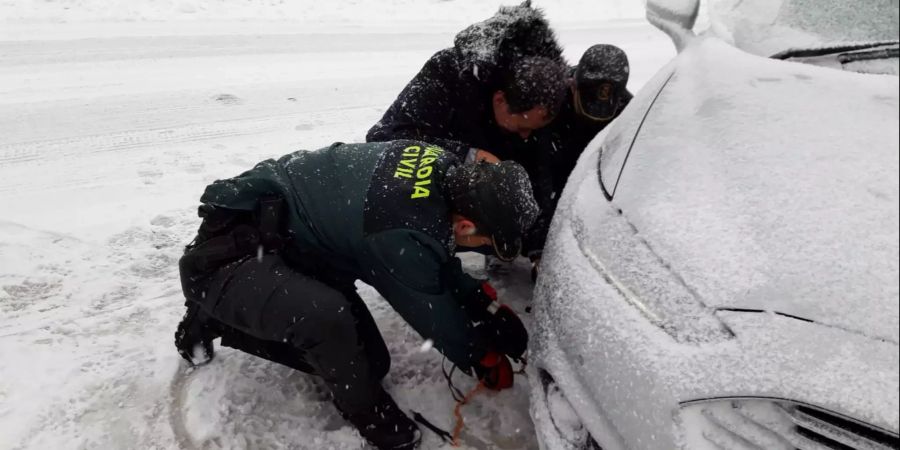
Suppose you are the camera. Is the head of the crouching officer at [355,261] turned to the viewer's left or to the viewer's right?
to the viewer's right

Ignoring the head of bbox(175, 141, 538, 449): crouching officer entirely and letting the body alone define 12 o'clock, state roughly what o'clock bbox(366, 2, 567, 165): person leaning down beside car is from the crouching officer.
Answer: The person leaning down beside car is roughly at 10 o'clock from the crouching officer.

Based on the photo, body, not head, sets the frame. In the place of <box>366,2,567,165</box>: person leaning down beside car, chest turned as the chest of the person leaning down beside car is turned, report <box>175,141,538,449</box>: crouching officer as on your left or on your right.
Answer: on your right

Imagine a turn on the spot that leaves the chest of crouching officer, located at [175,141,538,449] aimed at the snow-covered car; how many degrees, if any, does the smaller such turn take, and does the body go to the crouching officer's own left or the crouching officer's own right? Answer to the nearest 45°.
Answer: approximately 45° to the crouching officer's own right

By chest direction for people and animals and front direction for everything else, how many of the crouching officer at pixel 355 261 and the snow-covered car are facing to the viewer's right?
1

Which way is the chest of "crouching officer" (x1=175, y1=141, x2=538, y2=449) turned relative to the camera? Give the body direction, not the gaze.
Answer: to the viewer's right

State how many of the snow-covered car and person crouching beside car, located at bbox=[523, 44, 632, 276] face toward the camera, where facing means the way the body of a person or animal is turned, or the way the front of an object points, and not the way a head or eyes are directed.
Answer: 2

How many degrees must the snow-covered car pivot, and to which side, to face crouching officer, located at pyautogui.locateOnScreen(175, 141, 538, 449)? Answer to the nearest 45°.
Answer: approximately 90° to its right

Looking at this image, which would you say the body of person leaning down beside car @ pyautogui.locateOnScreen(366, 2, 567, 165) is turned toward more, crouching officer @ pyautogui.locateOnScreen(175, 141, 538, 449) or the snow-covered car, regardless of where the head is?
the snow-covered car
